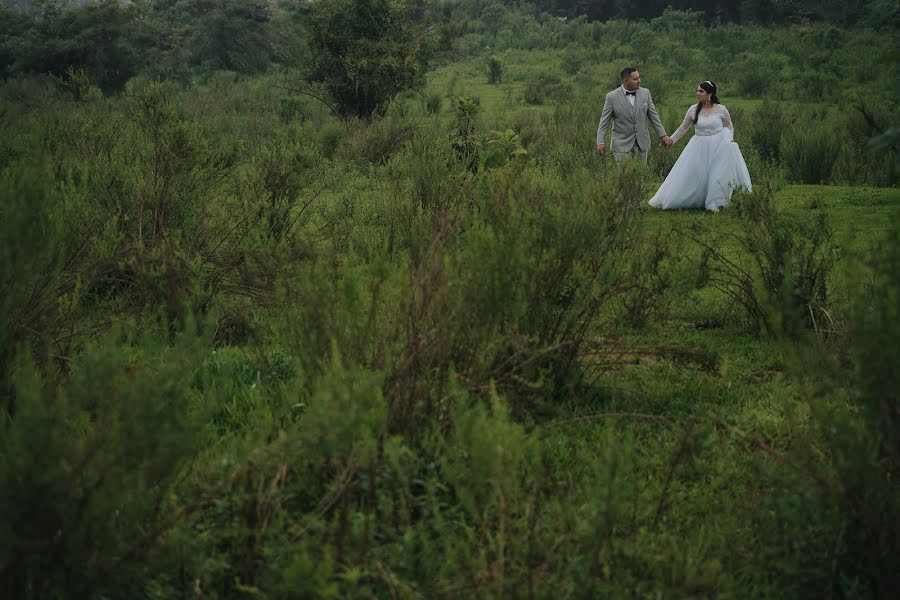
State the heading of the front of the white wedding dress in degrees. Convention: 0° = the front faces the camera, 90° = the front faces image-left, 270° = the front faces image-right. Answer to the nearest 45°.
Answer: approximately 45°

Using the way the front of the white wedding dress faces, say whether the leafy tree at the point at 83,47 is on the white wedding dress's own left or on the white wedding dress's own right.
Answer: on the white wedding dress's own right

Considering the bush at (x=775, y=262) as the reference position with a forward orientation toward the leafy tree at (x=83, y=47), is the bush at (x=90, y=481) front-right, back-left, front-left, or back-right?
back-left

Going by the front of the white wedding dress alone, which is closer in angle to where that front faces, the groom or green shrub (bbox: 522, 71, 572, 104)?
the groom

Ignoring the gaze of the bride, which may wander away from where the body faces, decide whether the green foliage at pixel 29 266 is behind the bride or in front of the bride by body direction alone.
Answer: in front

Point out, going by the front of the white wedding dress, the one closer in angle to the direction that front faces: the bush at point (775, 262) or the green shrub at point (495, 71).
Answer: the bush

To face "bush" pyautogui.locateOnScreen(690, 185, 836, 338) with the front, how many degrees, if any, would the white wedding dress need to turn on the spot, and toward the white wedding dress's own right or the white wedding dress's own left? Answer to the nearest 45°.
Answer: approximately 45° to the white wedding dress's own left

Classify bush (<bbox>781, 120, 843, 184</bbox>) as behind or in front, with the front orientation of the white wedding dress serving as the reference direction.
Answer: behind
